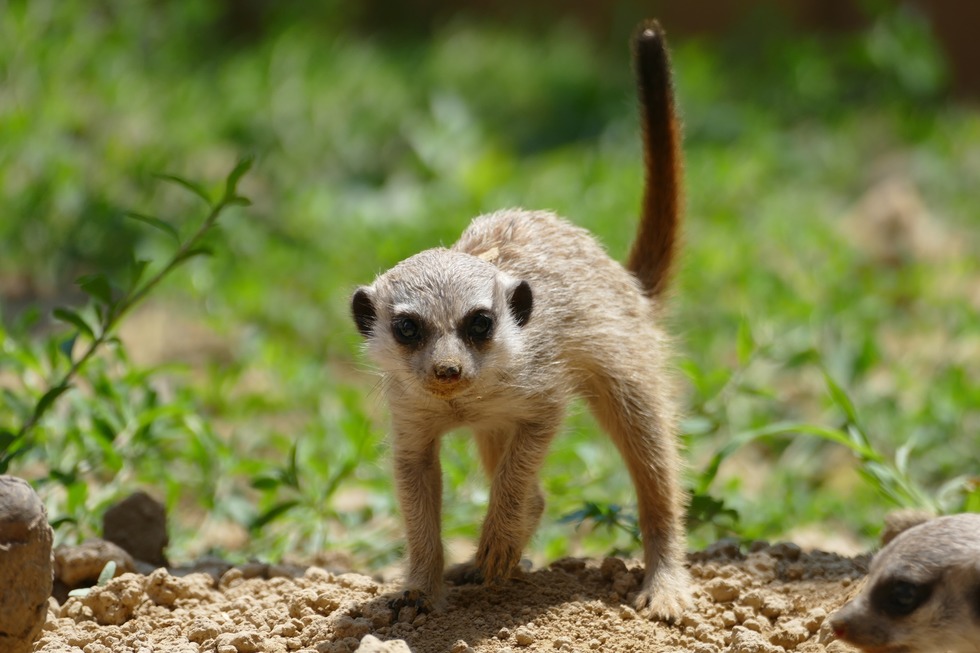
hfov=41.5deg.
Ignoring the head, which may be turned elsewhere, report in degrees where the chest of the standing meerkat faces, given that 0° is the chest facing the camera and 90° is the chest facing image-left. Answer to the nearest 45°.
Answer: approximately 45°

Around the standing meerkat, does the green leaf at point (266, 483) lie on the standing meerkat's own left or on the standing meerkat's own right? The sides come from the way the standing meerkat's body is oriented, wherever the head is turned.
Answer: on the standing meerkat's own right
